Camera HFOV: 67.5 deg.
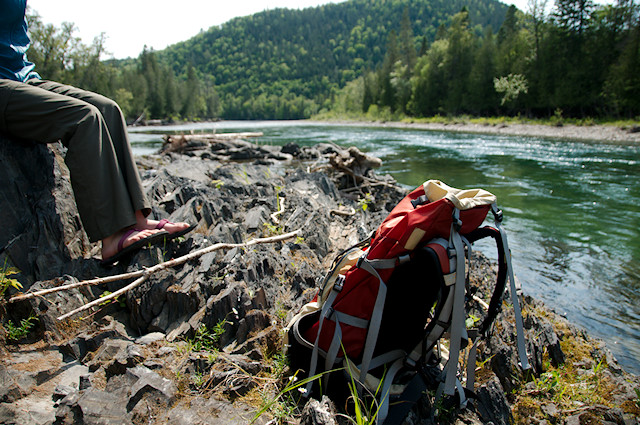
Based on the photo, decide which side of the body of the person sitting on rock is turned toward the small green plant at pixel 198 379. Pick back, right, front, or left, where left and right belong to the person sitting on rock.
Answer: right

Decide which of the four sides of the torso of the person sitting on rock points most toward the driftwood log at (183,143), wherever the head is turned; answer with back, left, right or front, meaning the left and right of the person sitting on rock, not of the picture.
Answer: left

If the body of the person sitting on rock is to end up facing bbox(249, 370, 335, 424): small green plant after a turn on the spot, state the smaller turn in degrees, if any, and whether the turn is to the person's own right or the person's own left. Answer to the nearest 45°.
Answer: approximately 90° to the person's own right

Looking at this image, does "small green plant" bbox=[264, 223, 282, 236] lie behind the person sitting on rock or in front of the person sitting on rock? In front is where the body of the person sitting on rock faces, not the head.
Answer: in front

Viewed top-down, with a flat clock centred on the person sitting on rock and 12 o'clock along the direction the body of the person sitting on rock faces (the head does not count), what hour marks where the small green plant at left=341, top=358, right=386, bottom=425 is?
The small green plant is roughly at 2 o'clock from the person sitting on rock.

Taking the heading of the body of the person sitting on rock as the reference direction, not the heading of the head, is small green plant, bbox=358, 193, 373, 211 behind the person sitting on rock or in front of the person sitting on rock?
in front

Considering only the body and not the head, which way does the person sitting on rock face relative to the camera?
to the viewer's right

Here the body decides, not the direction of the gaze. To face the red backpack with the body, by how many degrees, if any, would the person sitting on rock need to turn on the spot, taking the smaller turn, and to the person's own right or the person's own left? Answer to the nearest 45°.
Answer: approximately 45° to the person's own right
